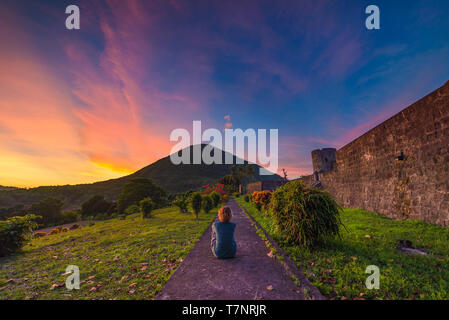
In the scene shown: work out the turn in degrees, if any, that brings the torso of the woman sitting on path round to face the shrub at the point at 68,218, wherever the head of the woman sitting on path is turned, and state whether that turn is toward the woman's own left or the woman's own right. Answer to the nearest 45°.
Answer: approximately 45° to the woman's own left

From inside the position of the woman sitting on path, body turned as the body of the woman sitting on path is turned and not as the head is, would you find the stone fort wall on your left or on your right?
on your right

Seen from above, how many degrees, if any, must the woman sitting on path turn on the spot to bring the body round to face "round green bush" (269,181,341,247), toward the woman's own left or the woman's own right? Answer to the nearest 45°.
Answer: approximately 90° to the woman's own right

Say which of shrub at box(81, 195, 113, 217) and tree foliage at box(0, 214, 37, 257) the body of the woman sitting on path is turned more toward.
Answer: the shrub

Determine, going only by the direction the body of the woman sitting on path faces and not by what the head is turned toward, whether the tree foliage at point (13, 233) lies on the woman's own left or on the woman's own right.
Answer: on the woman's own left

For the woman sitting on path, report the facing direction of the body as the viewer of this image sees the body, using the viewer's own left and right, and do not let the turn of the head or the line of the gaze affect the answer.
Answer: facing away from the viewer
